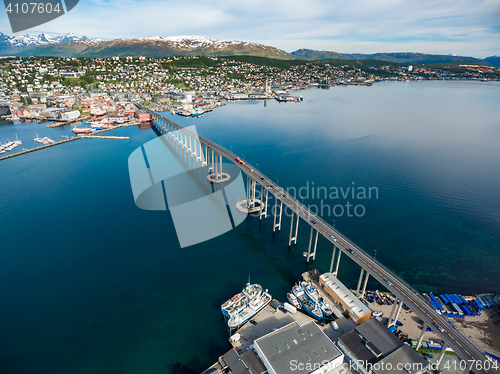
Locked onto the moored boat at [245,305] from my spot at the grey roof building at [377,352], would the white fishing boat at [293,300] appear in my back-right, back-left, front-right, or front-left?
front-right

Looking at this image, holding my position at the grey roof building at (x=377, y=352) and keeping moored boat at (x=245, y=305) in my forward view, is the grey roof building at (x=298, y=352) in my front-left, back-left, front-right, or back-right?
front-left

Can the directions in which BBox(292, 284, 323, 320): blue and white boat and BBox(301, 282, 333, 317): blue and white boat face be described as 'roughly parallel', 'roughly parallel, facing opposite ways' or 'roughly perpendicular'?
roughly parallel
